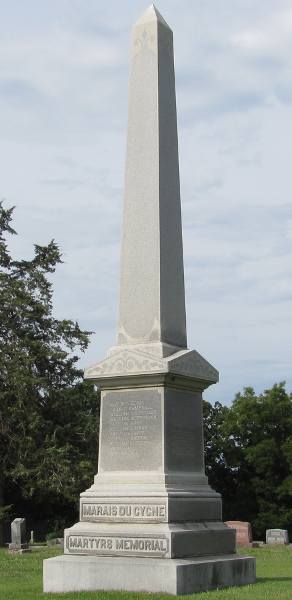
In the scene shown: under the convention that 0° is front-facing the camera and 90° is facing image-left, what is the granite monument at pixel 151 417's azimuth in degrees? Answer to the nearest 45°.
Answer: approximately 45°

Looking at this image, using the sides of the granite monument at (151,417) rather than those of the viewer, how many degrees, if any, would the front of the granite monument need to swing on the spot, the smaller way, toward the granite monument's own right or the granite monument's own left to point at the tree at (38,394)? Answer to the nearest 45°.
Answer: approximately 135° to the granite monument's own right

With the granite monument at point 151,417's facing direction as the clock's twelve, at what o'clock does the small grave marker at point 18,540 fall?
The small grave marker is roughly at 4 o'clock from the granite monument.

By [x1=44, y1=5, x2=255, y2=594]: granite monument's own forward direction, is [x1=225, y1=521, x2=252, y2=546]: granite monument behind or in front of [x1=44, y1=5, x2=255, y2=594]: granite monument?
behind
